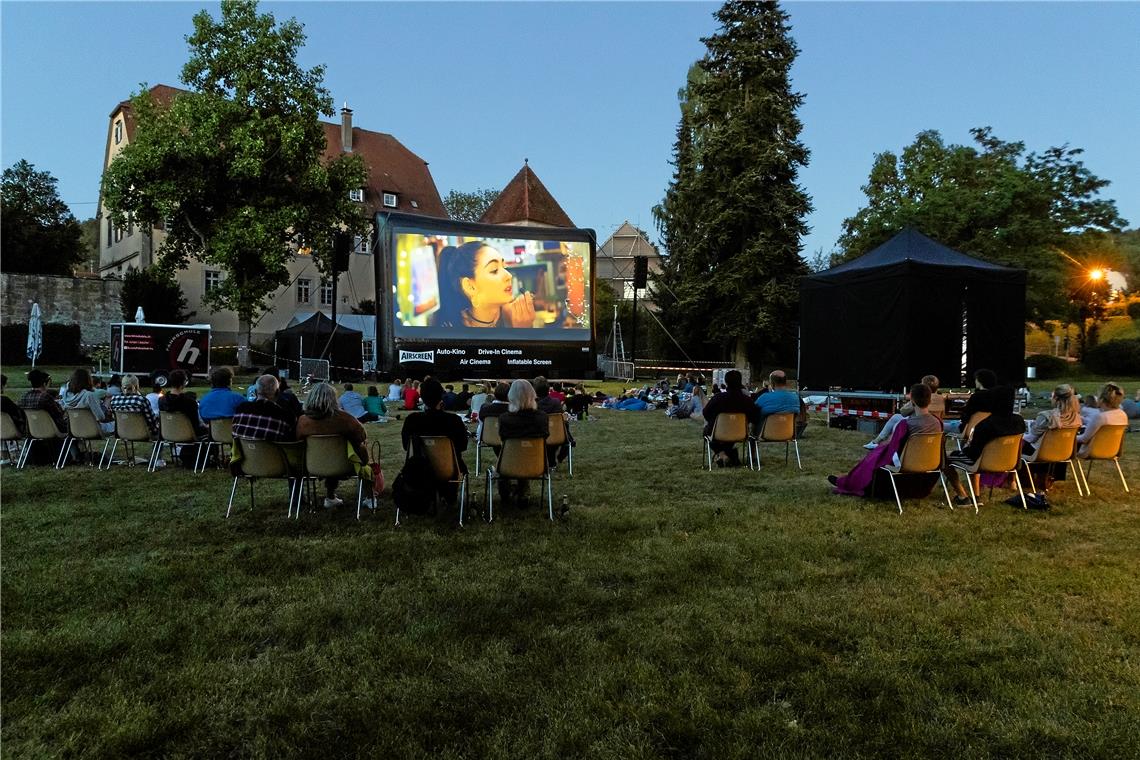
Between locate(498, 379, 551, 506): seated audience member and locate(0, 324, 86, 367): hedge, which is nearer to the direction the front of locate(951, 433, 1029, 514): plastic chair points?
the hedge

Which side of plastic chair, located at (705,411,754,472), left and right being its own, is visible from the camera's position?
back

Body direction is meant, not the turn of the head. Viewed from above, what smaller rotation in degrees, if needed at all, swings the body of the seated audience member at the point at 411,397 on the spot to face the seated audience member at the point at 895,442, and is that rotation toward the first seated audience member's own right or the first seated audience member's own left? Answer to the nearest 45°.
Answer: approximately 180°

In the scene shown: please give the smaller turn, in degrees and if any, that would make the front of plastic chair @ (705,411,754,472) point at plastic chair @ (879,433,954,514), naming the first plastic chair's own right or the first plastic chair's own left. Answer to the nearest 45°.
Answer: approximately 135° to the first plastic chair's own right

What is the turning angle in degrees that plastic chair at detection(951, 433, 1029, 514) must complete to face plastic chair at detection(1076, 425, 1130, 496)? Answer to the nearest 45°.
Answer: approximately 90° to its right

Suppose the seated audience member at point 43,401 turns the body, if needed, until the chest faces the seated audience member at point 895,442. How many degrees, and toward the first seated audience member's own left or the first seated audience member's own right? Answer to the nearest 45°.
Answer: approximately 90° to the first seated audience member's own right

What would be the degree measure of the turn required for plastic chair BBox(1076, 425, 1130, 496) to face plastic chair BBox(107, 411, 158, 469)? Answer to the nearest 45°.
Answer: approximately 90° to its left

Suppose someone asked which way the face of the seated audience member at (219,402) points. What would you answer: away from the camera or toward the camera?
away from the camera

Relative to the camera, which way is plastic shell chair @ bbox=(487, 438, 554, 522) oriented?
away from the camera

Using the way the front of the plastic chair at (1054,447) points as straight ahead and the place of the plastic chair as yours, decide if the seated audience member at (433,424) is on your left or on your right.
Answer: on your left

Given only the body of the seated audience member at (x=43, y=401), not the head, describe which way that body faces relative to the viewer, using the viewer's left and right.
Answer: facing away from the viewer and to the right of the viewer

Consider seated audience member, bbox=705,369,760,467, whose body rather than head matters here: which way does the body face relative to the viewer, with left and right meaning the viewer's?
facing away from the viewer

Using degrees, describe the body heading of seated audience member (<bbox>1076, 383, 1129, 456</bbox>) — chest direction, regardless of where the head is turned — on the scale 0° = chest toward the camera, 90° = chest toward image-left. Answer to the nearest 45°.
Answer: approximately 135°

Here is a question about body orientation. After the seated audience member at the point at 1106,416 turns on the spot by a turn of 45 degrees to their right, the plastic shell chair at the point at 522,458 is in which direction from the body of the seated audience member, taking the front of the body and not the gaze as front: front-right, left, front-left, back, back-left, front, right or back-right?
back-left

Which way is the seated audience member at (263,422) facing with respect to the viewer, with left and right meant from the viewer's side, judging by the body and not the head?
facing away from the viewer

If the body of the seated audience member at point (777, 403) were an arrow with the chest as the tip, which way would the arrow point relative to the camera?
away from the camera

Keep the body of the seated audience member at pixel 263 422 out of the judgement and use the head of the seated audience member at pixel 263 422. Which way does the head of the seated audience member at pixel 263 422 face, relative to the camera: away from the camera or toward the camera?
away from the camera
